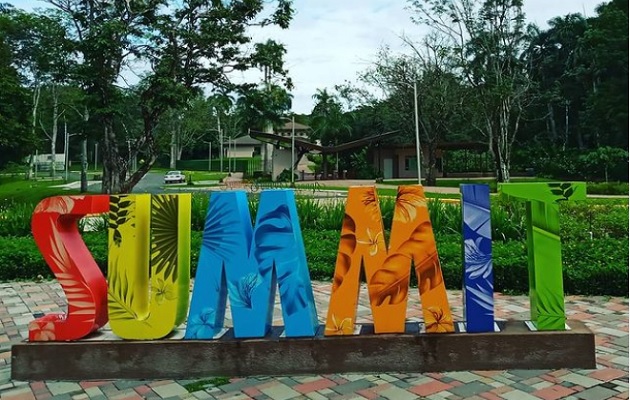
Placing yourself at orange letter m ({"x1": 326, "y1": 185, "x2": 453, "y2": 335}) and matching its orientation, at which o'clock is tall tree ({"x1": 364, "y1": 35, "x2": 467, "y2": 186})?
The tall tree is roughly at 6 o'clock from the orange letter m.

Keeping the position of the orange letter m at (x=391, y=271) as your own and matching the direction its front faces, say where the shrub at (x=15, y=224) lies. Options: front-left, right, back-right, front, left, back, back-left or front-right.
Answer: back-right

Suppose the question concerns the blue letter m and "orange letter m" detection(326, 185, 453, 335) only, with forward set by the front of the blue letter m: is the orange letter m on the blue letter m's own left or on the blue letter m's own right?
on the blue letter m's own left

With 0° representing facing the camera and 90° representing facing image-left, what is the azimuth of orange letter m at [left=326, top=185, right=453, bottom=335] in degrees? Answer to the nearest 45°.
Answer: approximately 0°

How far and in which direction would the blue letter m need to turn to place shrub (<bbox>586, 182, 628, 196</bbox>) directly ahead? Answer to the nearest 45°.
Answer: approximately 135° to its left

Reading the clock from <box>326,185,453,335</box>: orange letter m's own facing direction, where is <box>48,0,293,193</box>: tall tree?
The tall tree is roughly at 5 o'clock from the orange letter m.

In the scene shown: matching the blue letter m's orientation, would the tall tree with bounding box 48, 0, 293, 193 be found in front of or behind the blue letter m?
behind

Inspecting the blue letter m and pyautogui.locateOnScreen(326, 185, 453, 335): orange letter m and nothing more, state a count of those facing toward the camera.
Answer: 2

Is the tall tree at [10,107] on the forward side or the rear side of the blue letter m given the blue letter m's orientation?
on the rear side

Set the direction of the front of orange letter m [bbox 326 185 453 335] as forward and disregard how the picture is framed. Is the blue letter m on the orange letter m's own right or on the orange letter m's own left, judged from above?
on the orange letter m's own right
